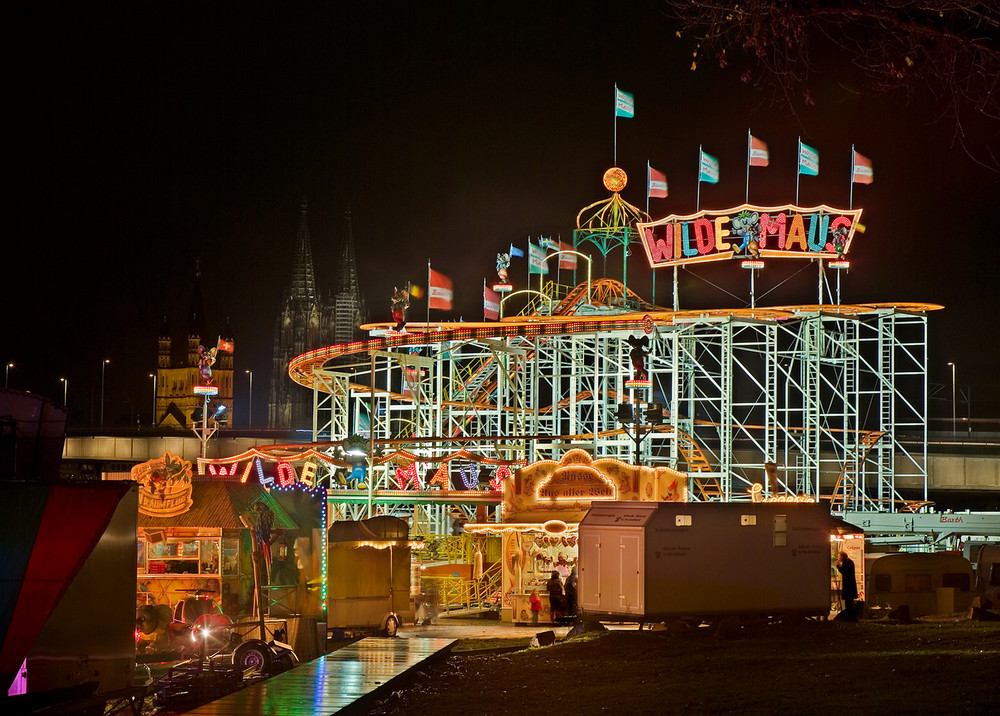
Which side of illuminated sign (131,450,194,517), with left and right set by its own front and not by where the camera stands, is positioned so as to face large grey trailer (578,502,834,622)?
left

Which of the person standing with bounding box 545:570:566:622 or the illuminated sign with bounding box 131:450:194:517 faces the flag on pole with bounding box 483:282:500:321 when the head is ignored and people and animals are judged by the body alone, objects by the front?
the person standing

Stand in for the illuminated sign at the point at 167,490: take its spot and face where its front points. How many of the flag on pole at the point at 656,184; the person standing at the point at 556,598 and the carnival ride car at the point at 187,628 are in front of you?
1

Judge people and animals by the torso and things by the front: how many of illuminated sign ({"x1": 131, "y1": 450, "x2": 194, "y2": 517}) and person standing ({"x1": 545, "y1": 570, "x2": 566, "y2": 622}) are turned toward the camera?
1

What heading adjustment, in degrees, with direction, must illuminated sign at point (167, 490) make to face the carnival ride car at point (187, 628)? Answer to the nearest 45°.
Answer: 0° — it already faces it

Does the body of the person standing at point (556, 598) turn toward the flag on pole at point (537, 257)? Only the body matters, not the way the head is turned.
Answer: yes

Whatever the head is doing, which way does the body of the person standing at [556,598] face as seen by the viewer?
away from the camera

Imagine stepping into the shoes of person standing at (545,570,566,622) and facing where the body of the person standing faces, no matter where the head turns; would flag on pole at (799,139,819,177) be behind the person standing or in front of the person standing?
in front

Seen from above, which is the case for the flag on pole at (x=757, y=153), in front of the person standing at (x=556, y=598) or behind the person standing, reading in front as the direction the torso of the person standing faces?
in front

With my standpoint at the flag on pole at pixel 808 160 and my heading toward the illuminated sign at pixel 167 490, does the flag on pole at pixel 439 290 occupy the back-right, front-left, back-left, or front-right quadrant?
front-right

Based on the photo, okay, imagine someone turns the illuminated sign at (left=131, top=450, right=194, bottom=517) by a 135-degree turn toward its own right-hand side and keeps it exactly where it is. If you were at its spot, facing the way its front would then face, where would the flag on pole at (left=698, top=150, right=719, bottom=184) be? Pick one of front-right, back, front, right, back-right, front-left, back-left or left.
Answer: right

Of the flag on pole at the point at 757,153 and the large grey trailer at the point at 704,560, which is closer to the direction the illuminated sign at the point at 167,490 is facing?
the large grey trailer

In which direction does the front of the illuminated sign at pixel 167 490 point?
toward the camera

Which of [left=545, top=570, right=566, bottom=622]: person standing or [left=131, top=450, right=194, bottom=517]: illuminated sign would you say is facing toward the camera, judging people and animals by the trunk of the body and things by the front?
the illuminated sign

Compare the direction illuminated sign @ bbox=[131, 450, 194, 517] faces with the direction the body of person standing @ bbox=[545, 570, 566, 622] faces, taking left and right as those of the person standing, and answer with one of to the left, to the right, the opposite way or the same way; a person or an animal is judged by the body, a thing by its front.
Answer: the opposite way

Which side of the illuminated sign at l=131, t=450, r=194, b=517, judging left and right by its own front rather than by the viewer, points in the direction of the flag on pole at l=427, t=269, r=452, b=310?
back
